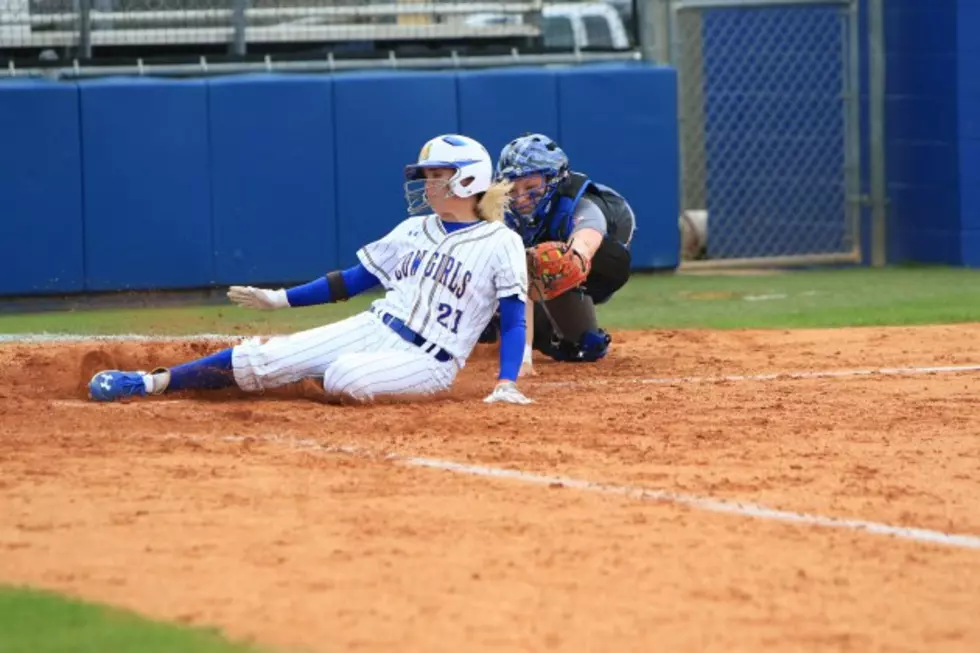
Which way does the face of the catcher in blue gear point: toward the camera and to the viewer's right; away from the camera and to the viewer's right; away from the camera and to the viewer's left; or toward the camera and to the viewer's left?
toward the camera and to the viewer's left

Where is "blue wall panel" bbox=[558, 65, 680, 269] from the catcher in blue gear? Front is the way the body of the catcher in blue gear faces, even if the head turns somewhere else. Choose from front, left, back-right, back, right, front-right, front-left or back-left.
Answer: back-right

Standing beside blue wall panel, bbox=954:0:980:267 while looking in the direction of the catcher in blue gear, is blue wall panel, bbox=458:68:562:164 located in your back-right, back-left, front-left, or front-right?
front-right

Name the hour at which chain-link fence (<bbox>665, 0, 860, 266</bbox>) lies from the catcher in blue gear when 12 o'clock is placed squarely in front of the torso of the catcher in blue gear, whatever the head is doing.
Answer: The chain-link fence is roughly at 5 o'clock from the catcher in blue gear.

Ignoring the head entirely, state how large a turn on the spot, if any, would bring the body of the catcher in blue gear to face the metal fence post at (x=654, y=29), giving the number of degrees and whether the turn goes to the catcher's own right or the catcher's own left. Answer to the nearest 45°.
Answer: approximately 135° to the catcher's own right

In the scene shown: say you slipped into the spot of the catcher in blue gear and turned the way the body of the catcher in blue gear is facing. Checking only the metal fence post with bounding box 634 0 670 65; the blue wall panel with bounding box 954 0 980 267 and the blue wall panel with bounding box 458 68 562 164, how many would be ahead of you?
0

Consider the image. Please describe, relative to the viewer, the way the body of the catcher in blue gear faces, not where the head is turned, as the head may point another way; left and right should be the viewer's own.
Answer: facing the viewer and to the left of the viewer

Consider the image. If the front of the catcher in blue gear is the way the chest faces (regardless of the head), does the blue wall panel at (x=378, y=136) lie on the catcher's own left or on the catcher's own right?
on the catcher's own right

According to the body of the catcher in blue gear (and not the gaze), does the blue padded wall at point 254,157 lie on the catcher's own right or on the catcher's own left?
on the catcher's own right

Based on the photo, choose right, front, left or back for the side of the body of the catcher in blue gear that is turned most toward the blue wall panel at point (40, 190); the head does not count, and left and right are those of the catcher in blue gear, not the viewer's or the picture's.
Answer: right

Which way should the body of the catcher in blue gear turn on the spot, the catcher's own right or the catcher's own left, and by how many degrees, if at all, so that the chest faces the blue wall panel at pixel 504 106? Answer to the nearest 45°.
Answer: approximately 135° to the catcher's own right
